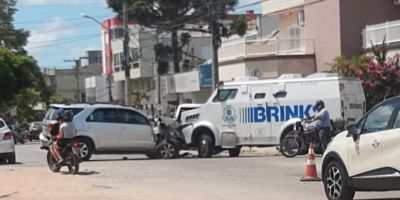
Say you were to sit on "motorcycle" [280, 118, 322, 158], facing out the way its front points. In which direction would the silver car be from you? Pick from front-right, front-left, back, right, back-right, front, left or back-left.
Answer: front-right

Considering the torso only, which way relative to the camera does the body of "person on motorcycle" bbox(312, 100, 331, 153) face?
to the viewer's left

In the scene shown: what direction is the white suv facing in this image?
to the viewer's left

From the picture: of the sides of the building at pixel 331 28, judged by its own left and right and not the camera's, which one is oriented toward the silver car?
front

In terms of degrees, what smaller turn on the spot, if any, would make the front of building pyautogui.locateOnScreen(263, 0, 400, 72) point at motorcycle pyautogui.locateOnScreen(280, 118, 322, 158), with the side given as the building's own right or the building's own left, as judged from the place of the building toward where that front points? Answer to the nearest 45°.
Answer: approximately 45° to the building's own left

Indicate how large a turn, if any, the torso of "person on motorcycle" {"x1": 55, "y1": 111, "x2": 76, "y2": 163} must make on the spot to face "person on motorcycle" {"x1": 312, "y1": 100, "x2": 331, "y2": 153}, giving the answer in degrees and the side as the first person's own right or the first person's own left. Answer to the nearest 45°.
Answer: approximately 135° to the first person's own right

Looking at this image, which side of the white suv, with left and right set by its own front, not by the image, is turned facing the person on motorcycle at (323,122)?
right

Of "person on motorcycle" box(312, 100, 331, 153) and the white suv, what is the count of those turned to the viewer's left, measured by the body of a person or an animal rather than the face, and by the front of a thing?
2

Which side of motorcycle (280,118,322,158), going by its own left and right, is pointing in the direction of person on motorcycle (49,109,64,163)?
front

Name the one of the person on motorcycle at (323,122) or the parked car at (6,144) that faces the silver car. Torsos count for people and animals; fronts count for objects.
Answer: the person on motorcycle
